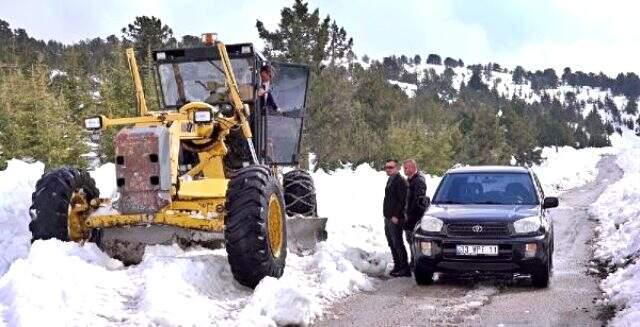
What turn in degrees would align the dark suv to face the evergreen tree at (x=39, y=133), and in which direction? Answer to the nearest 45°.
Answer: approximately 135° to its right

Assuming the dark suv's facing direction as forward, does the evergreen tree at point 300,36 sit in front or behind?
behind

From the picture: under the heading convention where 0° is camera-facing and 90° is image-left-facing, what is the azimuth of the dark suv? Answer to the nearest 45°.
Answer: approximately 0°

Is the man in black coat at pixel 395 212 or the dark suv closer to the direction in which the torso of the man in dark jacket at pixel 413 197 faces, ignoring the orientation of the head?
the man in black coat

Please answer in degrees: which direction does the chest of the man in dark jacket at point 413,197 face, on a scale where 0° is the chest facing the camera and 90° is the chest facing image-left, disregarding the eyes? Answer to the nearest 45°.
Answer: approximately 45°

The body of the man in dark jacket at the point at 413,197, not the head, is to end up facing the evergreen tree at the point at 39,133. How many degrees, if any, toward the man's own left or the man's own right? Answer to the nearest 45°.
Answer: approximately 90° to the man's own right

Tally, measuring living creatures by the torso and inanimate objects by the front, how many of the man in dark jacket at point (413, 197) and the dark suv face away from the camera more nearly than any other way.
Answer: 0

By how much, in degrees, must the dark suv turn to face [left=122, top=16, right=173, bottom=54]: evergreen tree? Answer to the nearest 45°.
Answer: approximately 135° to its right
